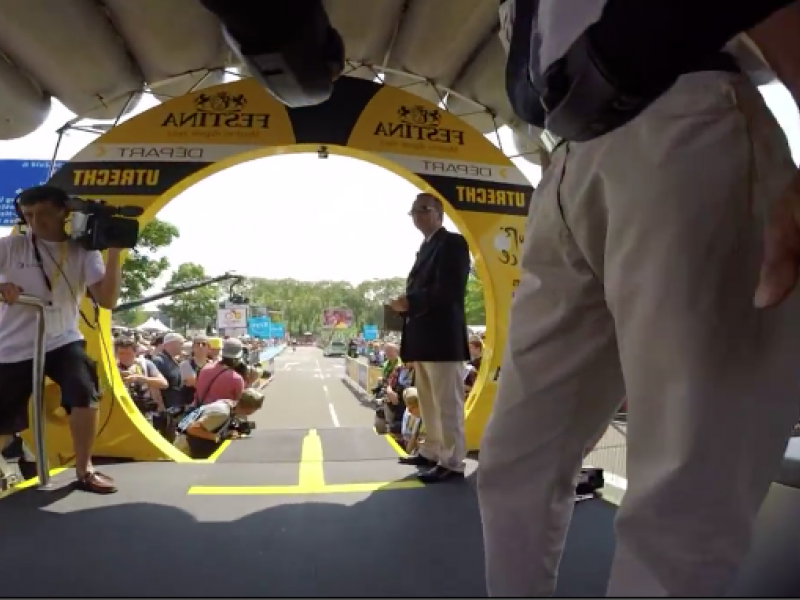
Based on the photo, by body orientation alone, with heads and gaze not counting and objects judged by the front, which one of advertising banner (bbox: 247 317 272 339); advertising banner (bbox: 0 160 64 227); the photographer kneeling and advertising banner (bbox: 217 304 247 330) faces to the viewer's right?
the photographer kneeling

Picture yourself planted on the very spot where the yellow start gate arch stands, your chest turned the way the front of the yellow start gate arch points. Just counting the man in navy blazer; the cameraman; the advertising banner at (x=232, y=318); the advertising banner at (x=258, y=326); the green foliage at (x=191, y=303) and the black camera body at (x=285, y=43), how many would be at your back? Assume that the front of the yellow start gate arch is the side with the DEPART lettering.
3

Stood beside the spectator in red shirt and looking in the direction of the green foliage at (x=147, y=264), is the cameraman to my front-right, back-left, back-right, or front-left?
back-left

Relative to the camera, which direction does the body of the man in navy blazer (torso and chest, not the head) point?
to the viewer's left

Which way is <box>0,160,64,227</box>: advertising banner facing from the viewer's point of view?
toward the camera

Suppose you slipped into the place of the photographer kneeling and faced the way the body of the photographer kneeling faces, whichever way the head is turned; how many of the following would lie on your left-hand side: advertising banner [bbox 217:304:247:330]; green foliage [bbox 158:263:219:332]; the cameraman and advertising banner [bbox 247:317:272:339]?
3

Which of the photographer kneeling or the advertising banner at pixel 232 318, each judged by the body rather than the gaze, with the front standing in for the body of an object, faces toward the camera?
the advertising banner

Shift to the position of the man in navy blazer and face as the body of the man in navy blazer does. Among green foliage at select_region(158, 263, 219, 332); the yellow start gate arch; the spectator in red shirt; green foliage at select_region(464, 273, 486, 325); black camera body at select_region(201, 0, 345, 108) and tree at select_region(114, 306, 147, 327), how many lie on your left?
1

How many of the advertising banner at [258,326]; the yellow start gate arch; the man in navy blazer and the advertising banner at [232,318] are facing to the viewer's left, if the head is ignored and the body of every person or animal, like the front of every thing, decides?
1

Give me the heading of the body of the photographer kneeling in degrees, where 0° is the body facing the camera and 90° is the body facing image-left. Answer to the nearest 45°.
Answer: approximately 270°

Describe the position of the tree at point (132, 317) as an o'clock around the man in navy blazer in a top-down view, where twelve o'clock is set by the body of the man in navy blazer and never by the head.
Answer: The tree is roughly at 2 o'clock from the man in navy blazer.

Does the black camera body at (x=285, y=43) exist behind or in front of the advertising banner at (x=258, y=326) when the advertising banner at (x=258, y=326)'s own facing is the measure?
in front

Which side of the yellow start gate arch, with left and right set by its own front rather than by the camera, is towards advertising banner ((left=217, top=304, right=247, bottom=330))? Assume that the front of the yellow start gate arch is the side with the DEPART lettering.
back

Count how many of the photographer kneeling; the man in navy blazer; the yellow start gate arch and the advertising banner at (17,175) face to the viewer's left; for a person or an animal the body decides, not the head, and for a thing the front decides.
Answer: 1

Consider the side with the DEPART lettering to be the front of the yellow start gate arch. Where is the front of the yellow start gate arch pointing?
toward the camera

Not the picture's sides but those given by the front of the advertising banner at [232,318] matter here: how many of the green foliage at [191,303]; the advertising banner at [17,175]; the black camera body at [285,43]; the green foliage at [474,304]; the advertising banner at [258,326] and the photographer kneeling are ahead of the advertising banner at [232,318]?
3

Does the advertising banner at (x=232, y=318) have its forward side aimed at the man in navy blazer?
yes

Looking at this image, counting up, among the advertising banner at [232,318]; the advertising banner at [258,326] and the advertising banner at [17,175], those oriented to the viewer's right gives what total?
0
